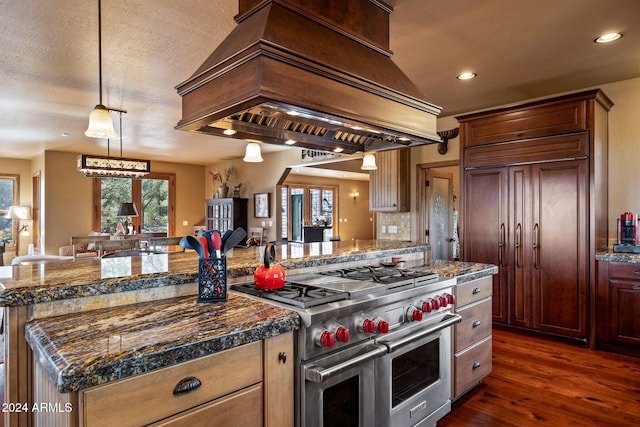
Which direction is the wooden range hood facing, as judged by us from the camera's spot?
facing the viewer and to the right of the viewer

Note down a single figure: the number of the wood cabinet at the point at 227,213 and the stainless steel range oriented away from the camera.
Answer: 0

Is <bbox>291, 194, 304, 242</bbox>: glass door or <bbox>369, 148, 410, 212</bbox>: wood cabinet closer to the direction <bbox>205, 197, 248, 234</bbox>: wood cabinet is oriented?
the wood cabinet

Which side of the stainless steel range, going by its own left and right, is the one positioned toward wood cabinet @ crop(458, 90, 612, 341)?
left

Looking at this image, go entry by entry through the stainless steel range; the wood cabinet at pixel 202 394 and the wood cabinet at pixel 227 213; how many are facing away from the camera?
0

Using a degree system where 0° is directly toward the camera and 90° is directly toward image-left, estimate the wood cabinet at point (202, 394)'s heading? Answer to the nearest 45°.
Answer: approximately 315°

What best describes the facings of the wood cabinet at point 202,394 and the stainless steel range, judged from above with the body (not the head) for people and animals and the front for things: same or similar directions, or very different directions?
same or similar directions

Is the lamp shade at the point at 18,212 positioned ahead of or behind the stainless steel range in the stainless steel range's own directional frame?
behind

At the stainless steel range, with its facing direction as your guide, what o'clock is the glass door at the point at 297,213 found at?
The glass door is roughly at 7 o'clock from the stainless steel range.

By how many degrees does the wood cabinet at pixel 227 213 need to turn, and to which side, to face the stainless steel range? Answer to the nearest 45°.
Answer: approximately 45° to its left

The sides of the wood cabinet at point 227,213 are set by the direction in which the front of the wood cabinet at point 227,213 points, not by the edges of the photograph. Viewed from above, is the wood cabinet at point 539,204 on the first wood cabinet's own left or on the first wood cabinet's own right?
on the first wood cabinet's own left

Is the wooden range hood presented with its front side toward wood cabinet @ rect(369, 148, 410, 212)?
no

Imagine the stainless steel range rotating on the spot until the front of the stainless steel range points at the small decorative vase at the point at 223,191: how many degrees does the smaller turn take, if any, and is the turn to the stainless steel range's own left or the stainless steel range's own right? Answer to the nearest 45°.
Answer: approximately 180°

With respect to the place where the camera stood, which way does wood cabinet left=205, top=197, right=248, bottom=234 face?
facing the viewer and to the left of the viewer

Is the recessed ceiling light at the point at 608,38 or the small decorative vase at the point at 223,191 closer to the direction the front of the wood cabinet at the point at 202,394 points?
the recessed ceiling light

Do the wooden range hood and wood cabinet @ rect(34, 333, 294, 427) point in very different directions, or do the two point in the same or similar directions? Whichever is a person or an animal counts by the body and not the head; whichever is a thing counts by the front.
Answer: same or similar directions

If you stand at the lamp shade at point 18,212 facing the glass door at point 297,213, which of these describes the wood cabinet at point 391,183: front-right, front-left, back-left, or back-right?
front-right

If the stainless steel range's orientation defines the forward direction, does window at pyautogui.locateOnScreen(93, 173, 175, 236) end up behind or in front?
behind

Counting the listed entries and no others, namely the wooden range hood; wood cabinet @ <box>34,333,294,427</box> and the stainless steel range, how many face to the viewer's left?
0
